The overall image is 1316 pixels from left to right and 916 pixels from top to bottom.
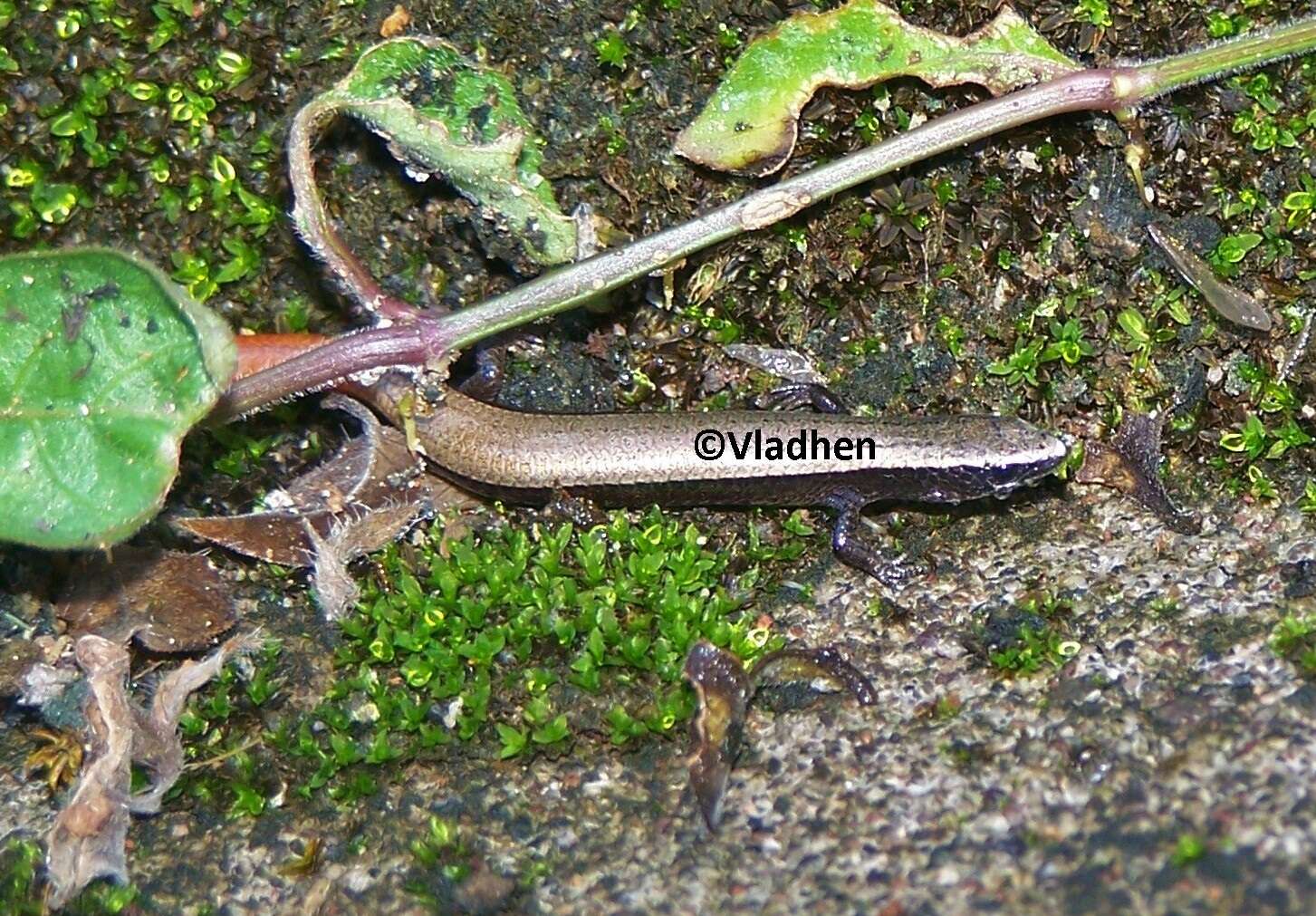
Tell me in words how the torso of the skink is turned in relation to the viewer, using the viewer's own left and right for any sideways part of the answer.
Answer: facing to the right of the viewer

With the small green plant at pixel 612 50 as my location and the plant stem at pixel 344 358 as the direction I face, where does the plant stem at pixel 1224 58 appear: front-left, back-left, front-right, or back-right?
back-left

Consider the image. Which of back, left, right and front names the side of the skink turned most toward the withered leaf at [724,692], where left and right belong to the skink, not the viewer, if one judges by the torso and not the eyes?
right

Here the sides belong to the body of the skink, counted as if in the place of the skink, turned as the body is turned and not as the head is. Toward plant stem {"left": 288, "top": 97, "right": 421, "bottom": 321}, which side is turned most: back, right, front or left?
back

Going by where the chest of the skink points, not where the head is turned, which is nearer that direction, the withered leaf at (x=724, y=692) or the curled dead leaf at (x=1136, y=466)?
the curled dead leaf

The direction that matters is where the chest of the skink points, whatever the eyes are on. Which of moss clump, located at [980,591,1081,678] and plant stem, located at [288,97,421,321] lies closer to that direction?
the moss clump
